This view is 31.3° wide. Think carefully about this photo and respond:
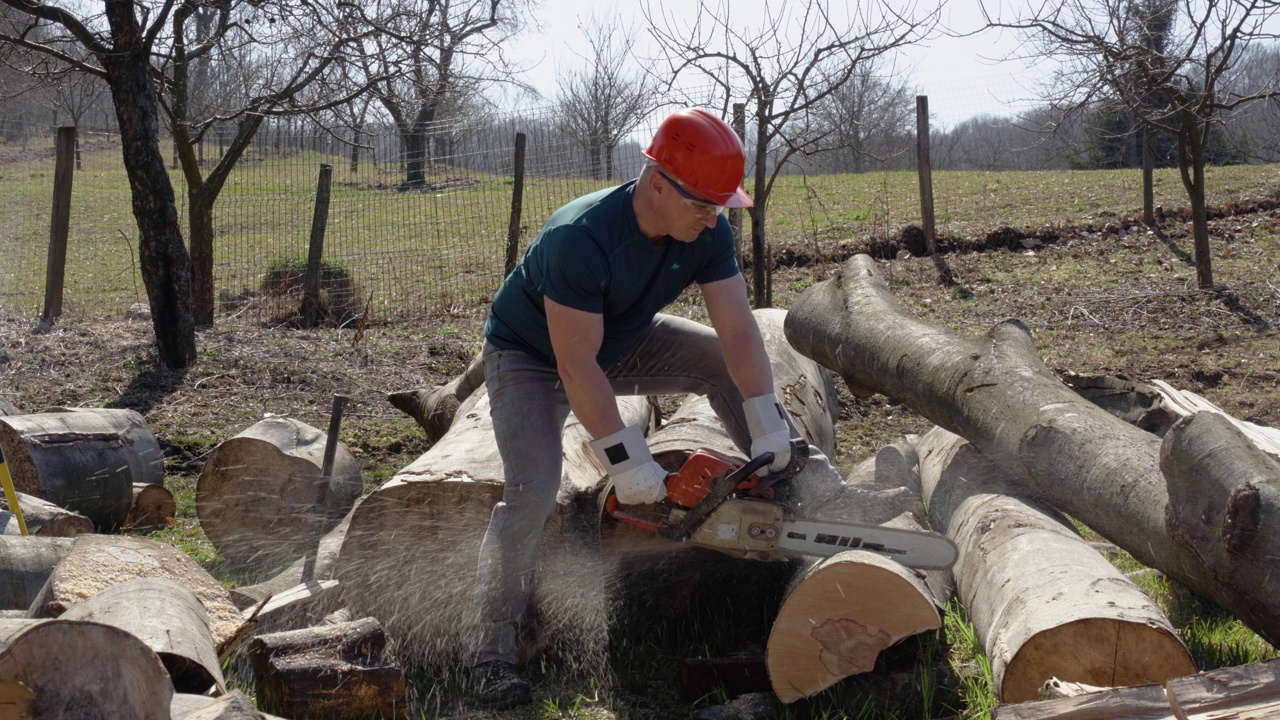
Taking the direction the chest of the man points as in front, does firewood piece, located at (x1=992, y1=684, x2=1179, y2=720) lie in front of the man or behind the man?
in front

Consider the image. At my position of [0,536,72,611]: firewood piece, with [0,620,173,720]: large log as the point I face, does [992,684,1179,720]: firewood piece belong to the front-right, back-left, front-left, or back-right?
front-left

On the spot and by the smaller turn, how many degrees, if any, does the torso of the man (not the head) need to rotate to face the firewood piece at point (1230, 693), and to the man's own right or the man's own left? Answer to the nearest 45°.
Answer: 0° — they already face it

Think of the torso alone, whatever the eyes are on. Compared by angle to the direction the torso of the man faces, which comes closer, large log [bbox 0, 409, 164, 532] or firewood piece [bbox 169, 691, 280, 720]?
the firewood piece

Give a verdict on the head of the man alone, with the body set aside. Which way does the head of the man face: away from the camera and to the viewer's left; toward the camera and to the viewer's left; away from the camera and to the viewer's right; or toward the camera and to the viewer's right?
toward the camera and to the viewer's right

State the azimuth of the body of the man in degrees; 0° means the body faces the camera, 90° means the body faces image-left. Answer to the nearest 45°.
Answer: approximately 315°

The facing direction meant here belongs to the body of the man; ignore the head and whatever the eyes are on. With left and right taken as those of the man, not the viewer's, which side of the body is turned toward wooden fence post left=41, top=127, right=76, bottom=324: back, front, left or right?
back

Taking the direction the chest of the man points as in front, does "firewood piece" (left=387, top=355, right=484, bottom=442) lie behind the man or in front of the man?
behind

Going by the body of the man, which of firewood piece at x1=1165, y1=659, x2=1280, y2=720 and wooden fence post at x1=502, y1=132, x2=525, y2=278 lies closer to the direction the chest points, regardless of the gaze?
the firewood piece

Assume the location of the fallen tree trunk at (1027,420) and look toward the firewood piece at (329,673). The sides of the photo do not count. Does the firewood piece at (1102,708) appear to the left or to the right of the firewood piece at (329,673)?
left
